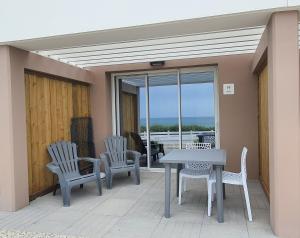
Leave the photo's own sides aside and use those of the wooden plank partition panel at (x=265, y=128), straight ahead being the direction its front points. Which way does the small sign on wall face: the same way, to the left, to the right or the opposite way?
to the left

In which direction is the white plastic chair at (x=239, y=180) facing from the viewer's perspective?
to the viewer's left

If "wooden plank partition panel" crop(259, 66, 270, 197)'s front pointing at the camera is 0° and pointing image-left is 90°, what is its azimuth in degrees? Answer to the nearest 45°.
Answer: approximately 90°

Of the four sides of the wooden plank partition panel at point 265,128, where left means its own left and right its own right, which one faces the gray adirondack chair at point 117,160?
front

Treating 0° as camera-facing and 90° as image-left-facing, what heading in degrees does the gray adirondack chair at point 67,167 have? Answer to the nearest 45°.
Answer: approximately 315°

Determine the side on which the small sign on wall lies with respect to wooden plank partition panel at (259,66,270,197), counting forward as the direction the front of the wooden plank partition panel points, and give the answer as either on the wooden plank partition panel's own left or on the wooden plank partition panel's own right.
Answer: on the wooden plank partition panel's own right

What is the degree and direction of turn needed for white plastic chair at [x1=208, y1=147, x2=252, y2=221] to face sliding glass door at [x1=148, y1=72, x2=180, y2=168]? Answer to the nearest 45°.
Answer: approximately 45° to its right

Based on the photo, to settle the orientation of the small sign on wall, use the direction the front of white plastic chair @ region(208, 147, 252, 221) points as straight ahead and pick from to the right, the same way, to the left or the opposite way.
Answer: to the left

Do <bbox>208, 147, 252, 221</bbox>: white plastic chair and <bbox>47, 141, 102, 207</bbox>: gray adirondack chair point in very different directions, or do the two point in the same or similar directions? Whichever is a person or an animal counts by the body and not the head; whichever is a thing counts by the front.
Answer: very different directions

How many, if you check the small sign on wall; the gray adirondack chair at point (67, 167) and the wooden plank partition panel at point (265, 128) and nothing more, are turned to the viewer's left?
1

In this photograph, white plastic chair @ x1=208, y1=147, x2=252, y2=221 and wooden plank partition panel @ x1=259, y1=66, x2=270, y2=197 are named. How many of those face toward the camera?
0
